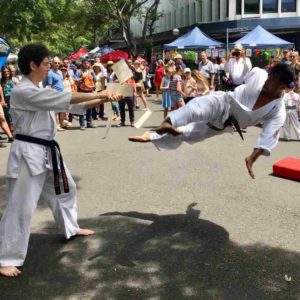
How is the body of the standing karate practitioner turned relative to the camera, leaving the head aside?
to the viewer's right

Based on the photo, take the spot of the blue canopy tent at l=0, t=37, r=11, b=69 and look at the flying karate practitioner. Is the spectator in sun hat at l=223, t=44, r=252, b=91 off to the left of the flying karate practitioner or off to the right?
left

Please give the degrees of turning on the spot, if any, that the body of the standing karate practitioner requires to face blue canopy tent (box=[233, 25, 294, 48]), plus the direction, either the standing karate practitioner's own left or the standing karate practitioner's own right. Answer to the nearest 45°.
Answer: approximately 45° to the standing karate practitioner's own left

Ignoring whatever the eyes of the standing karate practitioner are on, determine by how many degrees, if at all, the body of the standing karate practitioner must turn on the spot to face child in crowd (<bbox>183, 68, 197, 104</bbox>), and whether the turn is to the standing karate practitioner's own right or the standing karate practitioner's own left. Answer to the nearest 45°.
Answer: approximately 45° to the standing karate practitioner's own left

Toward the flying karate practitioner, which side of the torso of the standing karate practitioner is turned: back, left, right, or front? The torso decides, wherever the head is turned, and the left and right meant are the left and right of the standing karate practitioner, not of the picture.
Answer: front

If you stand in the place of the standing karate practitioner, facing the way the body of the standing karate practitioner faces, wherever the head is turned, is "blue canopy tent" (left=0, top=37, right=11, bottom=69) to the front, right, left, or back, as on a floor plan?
left

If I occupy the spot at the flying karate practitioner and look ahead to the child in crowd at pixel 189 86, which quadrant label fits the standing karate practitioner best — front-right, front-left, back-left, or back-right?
back-left

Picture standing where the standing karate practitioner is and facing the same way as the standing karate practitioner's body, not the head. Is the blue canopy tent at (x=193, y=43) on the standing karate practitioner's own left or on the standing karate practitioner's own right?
on the standing karate practitioner's own left

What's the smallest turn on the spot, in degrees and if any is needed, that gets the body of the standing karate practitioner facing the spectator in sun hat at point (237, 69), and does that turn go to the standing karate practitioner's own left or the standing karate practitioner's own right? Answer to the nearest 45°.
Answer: approximately 45° to the standing karate practitioner's own left
